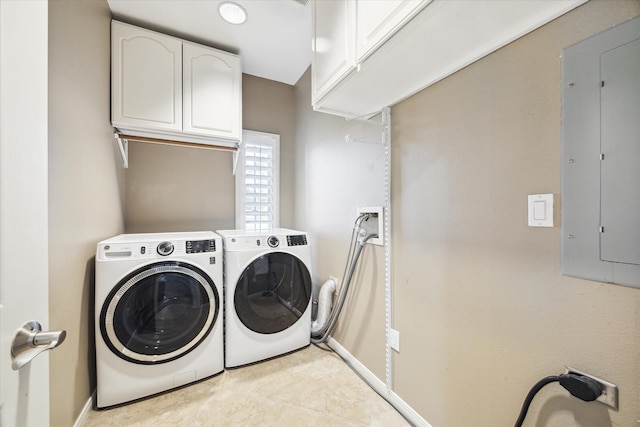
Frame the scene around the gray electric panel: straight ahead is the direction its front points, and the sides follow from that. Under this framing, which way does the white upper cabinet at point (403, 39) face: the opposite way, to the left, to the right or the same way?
the same way

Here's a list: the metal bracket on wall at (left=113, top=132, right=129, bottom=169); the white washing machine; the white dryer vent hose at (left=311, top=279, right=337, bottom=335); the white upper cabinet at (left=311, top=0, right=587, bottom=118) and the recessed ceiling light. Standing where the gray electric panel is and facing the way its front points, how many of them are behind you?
0

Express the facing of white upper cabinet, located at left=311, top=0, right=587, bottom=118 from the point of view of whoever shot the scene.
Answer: facing the viewer and to the left of the viewer

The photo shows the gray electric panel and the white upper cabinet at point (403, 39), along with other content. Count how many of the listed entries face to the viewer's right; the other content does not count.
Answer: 0

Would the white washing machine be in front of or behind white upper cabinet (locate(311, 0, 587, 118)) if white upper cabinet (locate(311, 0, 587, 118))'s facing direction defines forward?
in front

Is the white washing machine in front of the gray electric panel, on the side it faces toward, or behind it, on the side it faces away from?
in front

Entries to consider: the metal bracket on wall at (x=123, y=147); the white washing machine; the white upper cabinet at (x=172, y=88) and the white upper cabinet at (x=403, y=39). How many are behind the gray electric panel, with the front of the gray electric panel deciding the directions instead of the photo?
0

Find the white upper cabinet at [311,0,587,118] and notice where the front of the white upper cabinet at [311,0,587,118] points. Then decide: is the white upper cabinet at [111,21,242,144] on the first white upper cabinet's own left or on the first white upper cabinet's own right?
on the first white upper cabinet's own right

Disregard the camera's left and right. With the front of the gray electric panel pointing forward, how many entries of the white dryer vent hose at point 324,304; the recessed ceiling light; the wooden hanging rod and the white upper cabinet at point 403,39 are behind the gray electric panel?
0

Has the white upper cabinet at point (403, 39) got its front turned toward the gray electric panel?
no
